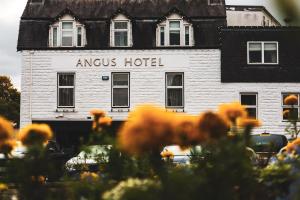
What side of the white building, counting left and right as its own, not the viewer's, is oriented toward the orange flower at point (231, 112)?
front

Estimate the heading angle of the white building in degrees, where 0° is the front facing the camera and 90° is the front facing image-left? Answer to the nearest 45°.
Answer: approximately 0°

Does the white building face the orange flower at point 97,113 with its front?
yes

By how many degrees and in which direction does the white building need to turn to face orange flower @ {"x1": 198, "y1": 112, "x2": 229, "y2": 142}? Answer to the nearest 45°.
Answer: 0° — it already faces it

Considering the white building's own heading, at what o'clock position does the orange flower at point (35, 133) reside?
The orange flower is roughly at 12 o'clock from the white building.

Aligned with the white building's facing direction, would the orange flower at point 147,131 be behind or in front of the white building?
in front

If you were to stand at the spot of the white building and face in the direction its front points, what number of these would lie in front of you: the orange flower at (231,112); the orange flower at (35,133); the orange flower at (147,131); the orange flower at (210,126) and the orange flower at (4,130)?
5

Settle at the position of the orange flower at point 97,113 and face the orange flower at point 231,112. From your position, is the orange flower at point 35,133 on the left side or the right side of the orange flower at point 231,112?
right

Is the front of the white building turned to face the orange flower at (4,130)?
yes

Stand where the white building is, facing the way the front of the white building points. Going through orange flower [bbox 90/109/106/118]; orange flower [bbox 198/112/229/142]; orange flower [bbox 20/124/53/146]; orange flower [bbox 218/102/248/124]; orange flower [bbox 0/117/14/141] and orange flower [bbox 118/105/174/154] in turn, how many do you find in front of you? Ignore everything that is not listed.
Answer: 6

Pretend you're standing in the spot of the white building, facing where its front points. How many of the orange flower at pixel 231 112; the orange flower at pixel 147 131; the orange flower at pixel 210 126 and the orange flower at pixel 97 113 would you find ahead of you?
4
